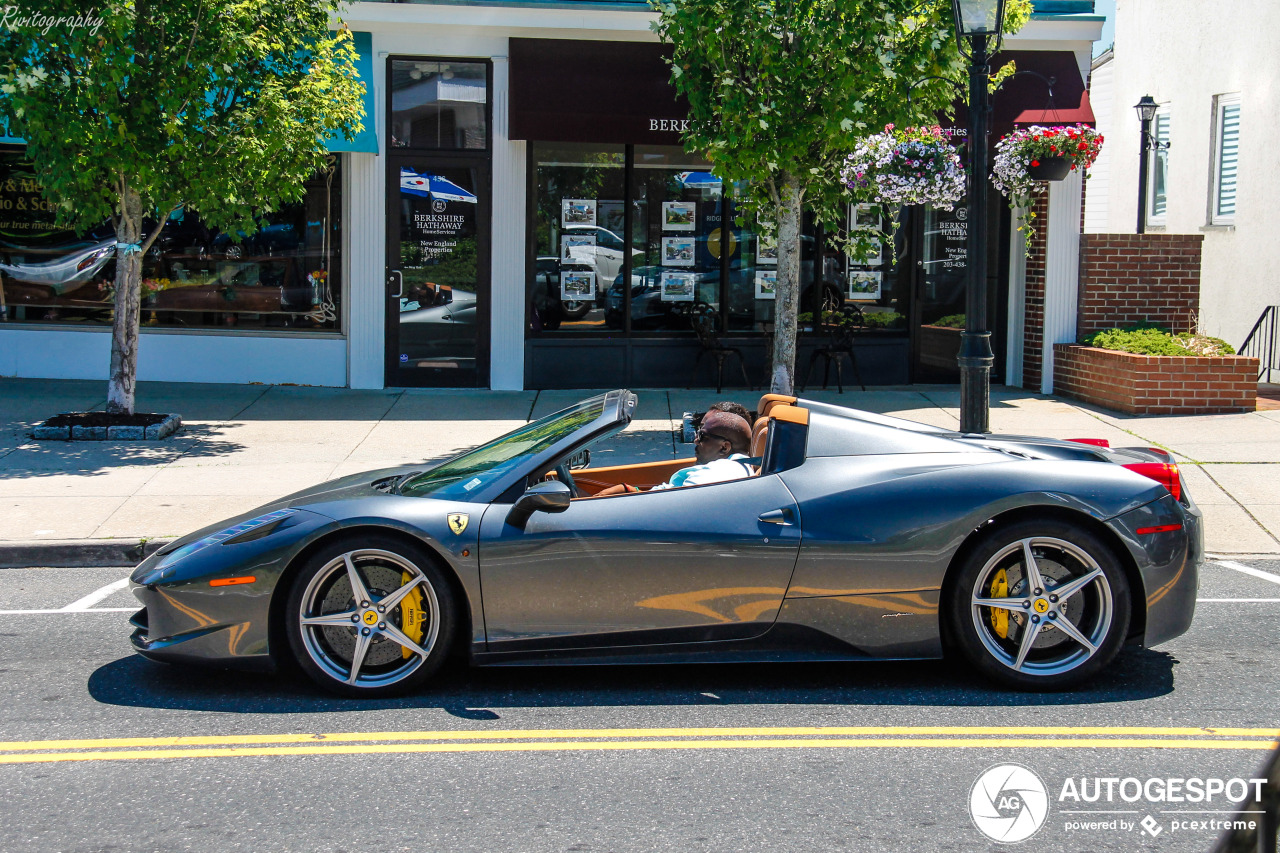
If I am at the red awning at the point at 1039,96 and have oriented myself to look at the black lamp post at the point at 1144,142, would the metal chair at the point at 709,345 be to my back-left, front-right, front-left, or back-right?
back-left

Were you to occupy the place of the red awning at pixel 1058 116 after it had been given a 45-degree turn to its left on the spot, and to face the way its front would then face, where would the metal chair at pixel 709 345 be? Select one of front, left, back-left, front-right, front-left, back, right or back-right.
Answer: back-right

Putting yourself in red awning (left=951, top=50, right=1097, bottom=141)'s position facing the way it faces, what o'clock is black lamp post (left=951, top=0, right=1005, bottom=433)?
The black lamp post is roughly at 12 o'clock from the red awning.

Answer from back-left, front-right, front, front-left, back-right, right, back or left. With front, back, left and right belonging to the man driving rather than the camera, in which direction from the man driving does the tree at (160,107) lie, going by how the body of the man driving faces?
front-right

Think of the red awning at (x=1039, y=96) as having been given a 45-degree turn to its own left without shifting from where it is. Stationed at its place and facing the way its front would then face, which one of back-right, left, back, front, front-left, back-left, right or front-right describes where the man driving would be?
front-right

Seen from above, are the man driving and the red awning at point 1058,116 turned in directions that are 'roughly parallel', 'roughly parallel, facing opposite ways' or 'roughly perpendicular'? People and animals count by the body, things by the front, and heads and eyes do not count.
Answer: roughly perpendicular

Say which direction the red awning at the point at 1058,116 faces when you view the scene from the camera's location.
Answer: facing the viewer

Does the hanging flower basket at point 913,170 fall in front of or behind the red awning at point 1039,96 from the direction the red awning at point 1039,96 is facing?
in front

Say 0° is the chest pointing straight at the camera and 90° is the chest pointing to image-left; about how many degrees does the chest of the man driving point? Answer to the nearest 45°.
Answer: approximately 90°

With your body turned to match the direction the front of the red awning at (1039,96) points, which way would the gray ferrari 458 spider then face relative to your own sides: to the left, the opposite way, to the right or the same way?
to the right

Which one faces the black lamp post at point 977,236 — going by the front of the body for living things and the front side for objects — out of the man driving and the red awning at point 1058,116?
the red awning

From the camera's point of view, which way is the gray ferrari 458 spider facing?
to the viewer's left

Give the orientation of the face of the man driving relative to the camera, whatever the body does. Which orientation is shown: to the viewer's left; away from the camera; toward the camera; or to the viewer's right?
to the viewer's left

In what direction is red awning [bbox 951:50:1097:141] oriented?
toward the camera
